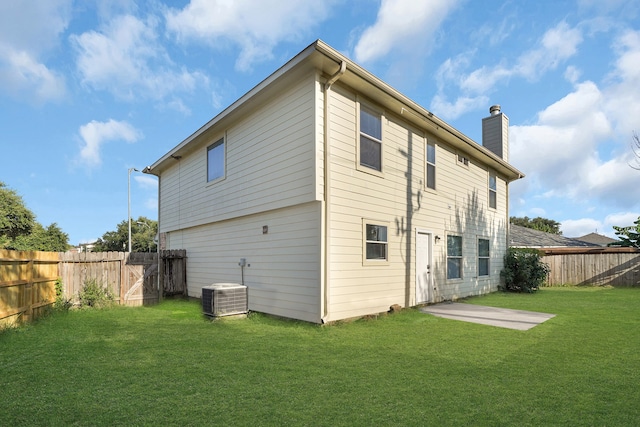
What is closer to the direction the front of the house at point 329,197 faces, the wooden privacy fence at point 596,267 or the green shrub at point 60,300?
the green shrub

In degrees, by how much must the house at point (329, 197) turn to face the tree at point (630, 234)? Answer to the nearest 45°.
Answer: approximately 90° to its right

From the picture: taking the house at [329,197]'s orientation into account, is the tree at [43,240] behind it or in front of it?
in front

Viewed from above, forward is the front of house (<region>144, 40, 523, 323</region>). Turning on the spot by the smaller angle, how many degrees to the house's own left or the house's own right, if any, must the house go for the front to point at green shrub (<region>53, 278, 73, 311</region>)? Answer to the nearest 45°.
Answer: approximately 45° to the house's own left

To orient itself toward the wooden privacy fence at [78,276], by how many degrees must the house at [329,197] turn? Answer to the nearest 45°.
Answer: approximately 45° to its left

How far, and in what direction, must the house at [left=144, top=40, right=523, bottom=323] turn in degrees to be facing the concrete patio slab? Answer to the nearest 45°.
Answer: approximately 135° to its right

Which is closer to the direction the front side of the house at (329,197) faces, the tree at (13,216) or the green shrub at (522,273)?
the tree

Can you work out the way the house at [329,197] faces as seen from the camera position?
facing away from the viewer and to the left of the viewer
